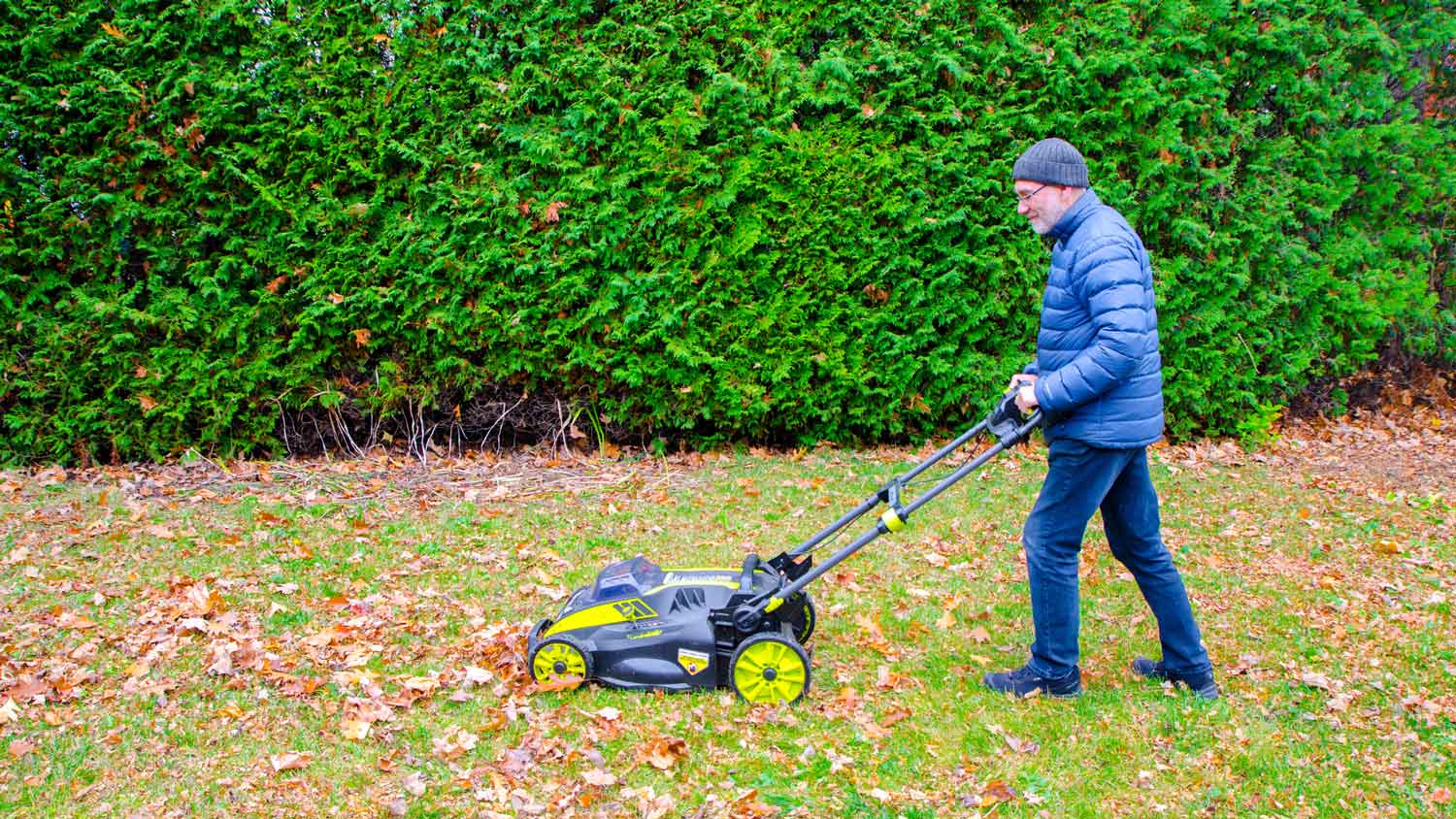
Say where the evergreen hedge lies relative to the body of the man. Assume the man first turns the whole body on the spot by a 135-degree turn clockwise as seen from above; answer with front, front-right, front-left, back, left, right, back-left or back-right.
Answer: left

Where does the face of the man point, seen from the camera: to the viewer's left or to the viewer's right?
to the viewer's left

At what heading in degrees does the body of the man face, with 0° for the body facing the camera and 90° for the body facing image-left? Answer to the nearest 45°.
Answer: approximately 90°
